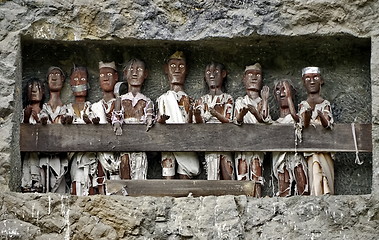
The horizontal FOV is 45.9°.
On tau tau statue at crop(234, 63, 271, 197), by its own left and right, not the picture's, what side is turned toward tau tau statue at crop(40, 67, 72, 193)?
right

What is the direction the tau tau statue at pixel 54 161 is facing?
toward the camera

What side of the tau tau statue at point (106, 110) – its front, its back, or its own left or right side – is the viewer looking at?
front

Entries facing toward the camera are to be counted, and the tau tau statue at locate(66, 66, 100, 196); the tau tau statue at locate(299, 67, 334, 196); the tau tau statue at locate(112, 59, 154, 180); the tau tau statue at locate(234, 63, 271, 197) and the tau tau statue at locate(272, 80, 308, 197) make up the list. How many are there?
5

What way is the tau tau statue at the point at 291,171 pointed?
toward the camera

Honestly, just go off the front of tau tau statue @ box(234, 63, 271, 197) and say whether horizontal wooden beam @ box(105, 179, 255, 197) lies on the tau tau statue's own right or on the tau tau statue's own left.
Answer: on the tau tau statue's own right

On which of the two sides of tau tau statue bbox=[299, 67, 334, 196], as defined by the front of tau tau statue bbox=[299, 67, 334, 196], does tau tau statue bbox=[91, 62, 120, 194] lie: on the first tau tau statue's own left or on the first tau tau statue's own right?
on the first tau tau statue's own right

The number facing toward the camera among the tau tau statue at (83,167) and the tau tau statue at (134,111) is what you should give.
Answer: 2

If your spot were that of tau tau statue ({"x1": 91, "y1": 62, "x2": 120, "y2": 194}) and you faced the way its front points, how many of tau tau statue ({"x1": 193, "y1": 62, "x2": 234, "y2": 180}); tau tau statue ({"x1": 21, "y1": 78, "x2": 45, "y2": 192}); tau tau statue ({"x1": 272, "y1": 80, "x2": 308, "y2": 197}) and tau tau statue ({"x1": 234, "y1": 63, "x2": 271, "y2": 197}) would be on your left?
3

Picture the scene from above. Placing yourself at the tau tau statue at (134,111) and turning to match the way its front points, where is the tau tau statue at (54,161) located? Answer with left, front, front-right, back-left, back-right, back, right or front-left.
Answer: right

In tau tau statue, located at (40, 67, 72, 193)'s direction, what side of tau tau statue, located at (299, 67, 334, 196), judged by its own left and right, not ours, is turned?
right
